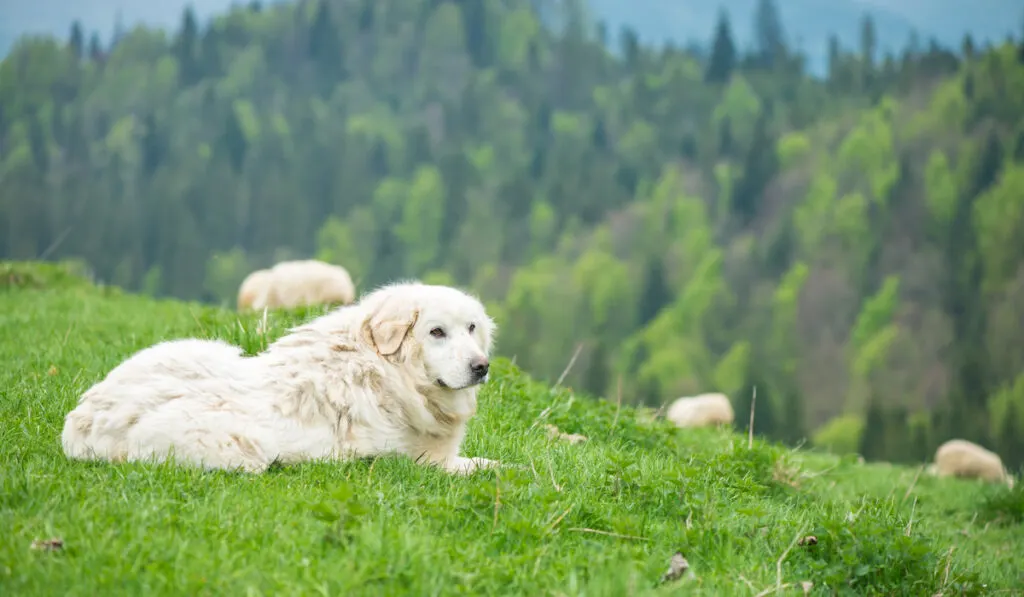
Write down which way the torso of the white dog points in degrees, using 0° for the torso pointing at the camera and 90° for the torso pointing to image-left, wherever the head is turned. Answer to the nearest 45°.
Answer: approximately 270°

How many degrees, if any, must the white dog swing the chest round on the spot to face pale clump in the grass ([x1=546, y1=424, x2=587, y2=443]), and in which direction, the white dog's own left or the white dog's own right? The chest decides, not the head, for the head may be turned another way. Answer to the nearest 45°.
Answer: approximately 45° to the white dog's own left

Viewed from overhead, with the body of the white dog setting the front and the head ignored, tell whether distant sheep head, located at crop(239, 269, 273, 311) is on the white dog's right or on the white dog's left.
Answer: on the white dog's left

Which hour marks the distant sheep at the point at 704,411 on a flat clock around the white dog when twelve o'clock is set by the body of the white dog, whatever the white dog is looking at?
The distant sheep is roughly at 10 o'clock from the white dog.

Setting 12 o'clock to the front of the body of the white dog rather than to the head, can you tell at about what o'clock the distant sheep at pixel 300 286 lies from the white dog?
The distant sheep is roughly at 9 o'clock from the white dog.

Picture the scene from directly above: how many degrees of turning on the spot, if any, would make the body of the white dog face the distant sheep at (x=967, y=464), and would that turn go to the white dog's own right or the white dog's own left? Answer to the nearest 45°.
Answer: approximately 45° to the white dog's own left
